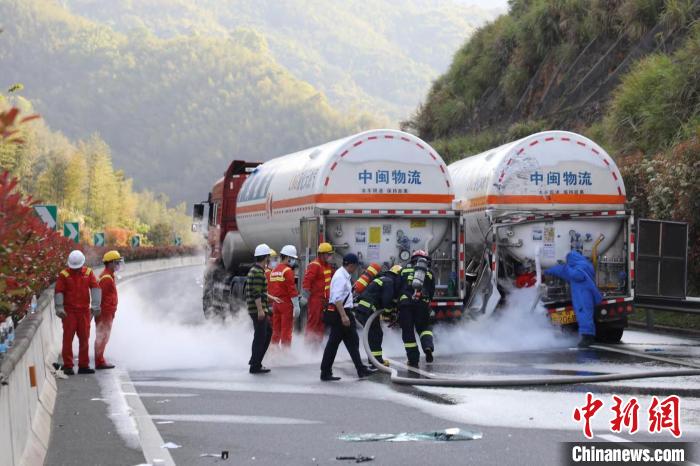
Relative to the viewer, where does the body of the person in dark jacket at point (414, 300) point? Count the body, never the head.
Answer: away from the camera

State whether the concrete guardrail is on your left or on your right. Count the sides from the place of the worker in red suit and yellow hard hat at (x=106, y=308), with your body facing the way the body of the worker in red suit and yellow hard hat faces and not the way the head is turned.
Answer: on your right

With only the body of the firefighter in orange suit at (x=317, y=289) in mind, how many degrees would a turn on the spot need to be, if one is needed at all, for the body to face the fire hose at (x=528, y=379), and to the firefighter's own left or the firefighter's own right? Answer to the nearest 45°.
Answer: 0° — they already face it

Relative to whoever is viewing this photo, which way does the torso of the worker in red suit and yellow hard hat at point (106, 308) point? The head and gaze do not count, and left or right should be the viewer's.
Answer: facing to the right of the viewer

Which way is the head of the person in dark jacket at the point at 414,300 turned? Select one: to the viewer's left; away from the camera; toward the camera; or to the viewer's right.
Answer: away from the camera

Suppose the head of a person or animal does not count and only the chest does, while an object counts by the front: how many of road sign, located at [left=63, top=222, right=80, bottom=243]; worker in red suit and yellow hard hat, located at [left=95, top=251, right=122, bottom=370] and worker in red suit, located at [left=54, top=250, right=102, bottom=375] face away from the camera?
0

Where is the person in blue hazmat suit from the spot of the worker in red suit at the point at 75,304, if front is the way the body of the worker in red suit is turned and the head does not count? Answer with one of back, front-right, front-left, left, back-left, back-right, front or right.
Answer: left

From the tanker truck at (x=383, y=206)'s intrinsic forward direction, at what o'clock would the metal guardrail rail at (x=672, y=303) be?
The metal guardrail rail is roughly at 4 o'clock from the tanker truck.

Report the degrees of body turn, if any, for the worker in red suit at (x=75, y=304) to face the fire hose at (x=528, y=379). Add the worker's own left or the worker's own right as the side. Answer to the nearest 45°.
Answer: approximately 45° to the worker's own left

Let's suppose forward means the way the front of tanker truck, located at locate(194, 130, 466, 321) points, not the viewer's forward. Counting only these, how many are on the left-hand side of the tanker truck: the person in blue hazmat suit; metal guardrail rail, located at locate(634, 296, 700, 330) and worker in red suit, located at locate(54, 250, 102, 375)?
1

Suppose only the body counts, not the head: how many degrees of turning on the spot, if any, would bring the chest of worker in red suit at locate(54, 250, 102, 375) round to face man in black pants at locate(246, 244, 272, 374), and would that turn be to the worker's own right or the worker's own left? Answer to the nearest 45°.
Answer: approximately 90° to the worker's own left

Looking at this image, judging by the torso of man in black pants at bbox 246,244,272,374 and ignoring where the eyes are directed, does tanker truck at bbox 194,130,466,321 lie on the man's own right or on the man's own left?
on the man's own left

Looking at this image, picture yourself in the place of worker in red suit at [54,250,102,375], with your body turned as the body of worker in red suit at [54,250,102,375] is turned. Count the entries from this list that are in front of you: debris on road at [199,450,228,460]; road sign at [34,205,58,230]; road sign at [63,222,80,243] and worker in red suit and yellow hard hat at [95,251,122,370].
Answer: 1

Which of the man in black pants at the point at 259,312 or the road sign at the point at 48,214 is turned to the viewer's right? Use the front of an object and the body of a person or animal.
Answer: the man in black pants

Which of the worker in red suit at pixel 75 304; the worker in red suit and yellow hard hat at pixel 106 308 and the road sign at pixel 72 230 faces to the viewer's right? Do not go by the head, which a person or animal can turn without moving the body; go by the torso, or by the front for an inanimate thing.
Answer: the worker in red suit and yellow hard hat at pixel 106 308

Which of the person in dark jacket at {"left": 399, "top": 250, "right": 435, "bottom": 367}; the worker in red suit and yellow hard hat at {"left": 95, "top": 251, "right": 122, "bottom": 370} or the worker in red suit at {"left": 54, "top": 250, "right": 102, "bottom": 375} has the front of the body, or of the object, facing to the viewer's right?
the worker in red suit and yellow hard hat at {"left": 95, "top": 251, "right": 122, "bottom": 370}
